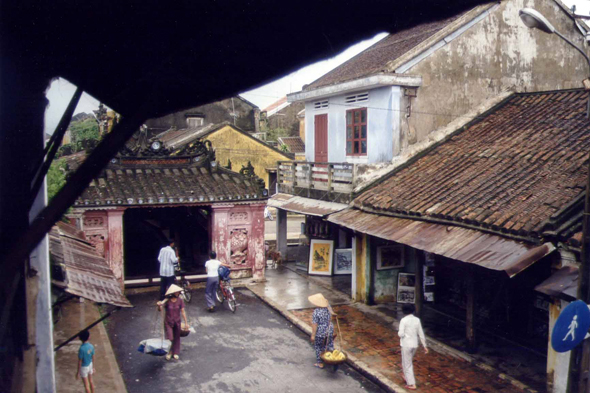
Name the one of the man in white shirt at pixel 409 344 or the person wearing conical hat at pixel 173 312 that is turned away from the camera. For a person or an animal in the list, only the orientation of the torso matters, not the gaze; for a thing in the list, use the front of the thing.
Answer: the man in white shirt

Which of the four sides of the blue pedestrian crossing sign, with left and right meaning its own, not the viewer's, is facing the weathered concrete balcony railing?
back

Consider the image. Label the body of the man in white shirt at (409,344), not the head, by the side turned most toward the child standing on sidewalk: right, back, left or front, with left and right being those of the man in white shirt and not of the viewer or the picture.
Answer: left

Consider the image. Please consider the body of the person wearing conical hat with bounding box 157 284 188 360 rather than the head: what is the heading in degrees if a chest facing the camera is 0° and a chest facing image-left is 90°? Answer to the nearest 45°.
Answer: approximately 0°

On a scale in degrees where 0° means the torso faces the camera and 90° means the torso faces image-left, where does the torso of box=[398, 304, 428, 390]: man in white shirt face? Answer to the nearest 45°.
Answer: approximately 180°

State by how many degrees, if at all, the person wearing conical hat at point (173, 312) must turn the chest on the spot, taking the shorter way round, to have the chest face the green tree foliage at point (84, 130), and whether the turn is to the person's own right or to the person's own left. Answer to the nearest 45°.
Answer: approximately 180°

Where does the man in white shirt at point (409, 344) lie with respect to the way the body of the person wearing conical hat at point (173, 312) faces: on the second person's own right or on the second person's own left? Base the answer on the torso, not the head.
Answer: on the second person's own left

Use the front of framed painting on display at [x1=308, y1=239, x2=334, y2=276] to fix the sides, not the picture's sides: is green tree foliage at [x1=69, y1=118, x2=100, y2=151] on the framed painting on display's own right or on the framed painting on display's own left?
on the framed painting on display's own right

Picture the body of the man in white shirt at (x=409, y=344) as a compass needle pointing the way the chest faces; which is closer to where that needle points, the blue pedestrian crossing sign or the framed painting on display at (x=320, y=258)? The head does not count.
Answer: the framed painting on display
